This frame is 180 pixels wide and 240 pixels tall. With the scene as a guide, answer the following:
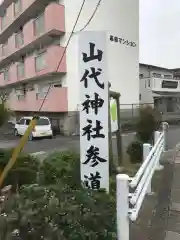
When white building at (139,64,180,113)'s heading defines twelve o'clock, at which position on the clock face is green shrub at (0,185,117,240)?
The green shrub is roughly at 12 o'clock from the white building.

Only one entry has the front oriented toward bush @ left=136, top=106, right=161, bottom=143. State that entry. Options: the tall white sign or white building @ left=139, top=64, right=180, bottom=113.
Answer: the white building

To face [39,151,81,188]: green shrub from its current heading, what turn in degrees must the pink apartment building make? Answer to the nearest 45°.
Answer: approximately 45° to its left

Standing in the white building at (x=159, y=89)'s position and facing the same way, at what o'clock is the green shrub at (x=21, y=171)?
The green shrub is roughly at 12 o'clock from the white building.

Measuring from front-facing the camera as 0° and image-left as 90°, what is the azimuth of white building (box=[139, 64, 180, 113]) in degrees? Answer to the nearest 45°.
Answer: approximately 0°

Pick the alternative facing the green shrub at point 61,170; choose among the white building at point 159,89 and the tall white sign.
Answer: the white building

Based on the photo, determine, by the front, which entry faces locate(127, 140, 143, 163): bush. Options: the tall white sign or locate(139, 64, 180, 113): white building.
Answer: the white building

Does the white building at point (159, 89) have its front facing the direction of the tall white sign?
yes

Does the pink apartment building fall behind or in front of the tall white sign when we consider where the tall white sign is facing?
behind

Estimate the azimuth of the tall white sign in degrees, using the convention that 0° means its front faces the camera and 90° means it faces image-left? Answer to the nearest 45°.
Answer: approximately 0°
